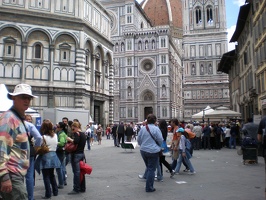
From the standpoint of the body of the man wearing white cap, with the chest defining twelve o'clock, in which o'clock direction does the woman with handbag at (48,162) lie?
The woman with handbag is roughly at 8 o'clock from the man wearing white cap.

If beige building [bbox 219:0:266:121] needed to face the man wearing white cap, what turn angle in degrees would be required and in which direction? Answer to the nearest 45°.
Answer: approximately 45° to its left

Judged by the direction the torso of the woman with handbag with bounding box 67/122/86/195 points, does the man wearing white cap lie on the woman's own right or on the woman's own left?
on the woman's own left

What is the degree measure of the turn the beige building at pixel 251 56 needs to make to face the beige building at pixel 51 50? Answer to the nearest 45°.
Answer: approximately 45° to its right

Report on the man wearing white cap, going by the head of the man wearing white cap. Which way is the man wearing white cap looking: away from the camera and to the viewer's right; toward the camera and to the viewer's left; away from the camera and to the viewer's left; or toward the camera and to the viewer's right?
toward the camera and to the viewer's right

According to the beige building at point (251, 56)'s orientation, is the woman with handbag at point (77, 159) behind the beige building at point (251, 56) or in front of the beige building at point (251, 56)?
in front
